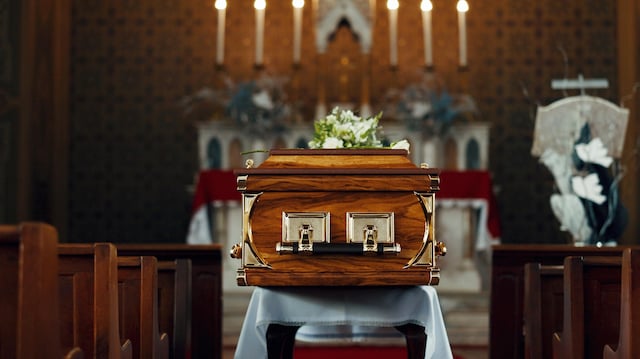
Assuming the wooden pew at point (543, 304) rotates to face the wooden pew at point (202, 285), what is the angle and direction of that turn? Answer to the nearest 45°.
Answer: approximately 90° to its left

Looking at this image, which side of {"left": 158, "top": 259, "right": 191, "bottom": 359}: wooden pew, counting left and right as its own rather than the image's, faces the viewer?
back

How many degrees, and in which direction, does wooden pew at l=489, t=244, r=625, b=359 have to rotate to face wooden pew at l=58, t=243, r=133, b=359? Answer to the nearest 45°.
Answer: approximately 135° to its left

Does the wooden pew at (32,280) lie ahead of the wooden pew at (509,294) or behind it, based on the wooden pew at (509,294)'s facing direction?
behind

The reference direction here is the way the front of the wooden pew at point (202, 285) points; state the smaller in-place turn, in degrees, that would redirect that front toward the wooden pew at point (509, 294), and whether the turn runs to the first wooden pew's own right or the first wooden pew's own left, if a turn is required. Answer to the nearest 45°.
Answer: approximately 90° to the first wooden pew's own right

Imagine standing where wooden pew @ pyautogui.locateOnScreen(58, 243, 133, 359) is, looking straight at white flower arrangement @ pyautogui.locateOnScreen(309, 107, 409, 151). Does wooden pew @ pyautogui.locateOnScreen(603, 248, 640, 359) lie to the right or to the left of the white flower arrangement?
right

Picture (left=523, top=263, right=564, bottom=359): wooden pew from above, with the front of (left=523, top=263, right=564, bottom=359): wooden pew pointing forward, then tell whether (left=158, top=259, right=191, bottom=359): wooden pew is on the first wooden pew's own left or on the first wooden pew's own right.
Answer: on the first wooden pew's own left

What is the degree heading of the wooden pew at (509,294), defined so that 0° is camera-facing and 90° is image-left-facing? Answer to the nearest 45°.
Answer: approximately 180°

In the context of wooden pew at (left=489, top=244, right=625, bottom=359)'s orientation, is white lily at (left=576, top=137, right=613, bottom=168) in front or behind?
in front

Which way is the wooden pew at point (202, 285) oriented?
away from the camera

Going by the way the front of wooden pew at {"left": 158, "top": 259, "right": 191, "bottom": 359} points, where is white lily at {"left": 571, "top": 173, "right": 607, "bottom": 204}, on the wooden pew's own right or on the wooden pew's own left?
on the wooden pew's own right

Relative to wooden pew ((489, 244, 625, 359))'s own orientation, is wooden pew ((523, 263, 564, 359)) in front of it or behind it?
behind
